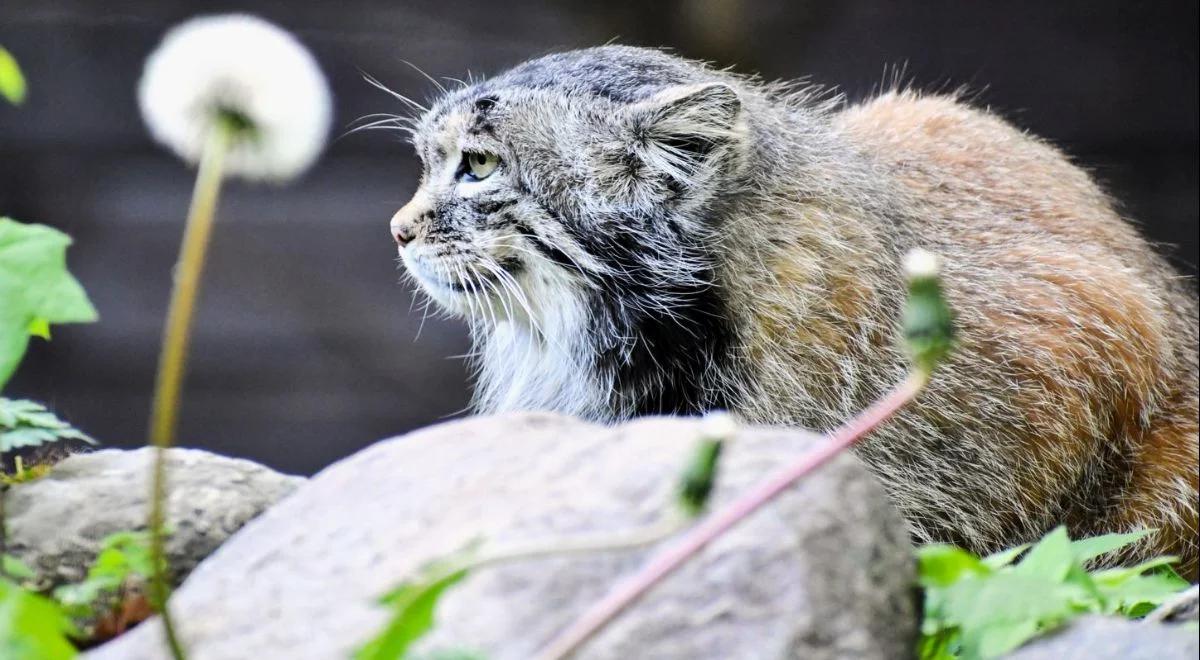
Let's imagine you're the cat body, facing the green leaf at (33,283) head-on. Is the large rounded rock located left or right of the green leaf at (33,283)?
left

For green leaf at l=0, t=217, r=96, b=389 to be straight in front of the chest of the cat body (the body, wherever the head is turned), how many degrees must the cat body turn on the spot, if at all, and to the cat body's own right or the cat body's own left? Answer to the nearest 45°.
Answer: approximately 45° to the cat body's own left

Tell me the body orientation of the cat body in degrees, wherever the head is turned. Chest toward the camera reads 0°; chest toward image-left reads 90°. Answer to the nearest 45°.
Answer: approximately 90°

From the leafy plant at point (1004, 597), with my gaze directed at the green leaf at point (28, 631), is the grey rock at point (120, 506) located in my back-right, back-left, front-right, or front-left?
front-right

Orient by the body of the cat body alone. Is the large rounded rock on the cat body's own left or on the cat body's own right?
on the cat body's own left

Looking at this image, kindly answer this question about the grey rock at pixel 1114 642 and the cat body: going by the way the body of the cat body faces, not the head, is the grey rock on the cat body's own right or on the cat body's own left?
on the cat body's own left

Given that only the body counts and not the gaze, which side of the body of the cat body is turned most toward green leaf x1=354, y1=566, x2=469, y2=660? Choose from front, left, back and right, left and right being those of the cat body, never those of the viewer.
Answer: left

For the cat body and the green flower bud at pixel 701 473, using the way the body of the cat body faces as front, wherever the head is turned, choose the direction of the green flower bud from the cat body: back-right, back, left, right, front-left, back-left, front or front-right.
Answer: left

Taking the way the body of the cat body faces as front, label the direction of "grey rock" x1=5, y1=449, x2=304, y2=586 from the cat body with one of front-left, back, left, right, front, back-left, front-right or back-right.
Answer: front-left

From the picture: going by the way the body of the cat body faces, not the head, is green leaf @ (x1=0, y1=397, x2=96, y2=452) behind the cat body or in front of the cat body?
in front

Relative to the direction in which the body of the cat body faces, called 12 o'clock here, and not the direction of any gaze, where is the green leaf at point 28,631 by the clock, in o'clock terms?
The green leaf is roughly at 10 o'clock from the cat body.

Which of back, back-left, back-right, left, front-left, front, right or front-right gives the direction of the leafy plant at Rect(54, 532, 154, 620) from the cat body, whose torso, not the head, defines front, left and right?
front-left

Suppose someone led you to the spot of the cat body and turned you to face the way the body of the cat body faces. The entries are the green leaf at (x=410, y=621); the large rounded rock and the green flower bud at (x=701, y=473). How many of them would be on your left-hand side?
3

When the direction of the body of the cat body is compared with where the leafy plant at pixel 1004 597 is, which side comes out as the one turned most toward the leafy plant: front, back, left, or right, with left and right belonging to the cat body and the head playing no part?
left

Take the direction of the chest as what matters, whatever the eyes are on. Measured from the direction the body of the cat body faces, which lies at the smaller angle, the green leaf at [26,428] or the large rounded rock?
the green leaf
